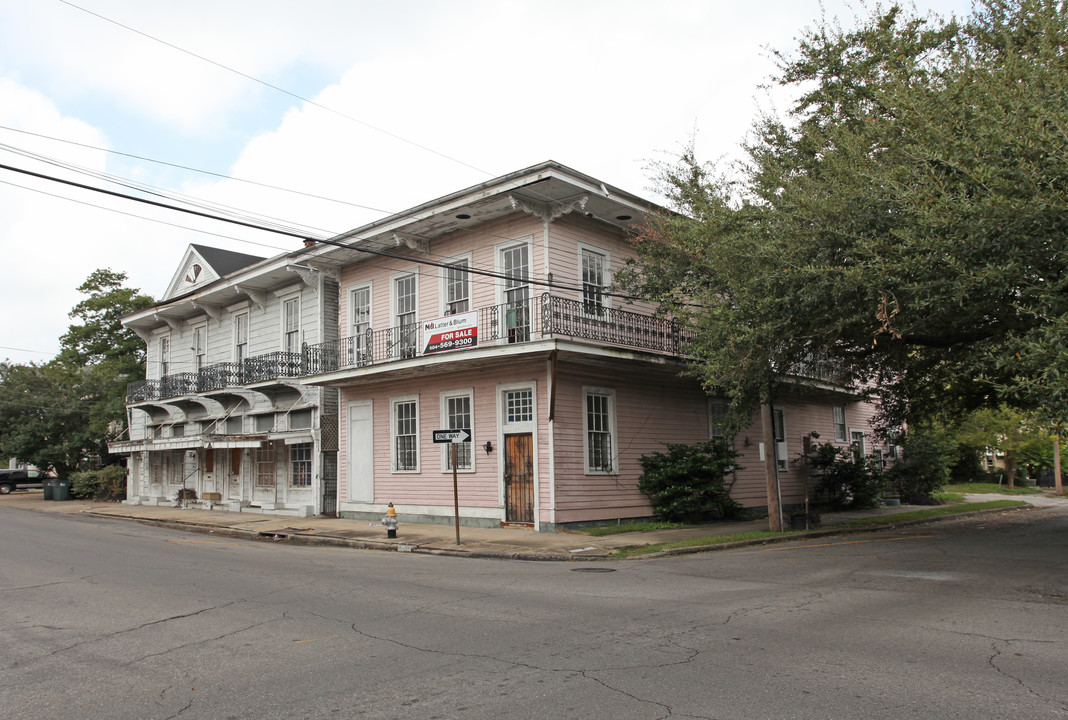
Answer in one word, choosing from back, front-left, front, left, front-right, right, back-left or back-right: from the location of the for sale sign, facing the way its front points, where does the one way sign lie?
front-left

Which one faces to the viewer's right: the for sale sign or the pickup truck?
the pickup truck

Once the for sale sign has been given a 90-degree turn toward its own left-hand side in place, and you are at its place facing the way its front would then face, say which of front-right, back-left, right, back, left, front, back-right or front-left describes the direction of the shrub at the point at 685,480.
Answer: front-left

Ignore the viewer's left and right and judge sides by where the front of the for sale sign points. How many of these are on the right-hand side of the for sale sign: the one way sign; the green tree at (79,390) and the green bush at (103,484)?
2

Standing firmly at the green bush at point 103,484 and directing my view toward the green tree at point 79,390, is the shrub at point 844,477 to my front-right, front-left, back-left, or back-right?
back-right

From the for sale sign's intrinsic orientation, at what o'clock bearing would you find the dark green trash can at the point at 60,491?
The dark green trash can is roughly at 3 o'clock from the for sale sign.

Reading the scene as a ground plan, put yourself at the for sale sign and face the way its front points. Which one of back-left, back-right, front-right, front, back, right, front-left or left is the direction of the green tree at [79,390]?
right

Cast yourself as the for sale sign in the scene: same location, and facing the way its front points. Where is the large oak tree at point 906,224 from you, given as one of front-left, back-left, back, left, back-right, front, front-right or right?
left

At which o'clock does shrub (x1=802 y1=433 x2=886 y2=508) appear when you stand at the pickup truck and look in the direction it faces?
The shrub is roughly at 2 o'clock from the pickup truck.

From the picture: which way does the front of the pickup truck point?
to the viewer's right

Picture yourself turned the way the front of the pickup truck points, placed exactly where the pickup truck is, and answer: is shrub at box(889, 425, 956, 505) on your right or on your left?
on your right

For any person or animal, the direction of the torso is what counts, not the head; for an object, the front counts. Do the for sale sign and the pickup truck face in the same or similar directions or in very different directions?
very different directions
